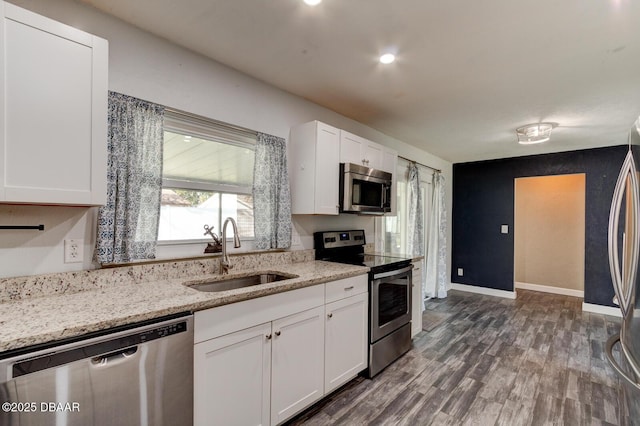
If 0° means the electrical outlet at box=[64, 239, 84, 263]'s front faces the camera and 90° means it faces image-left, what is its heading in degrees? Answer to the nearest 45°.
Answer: approximately 0°

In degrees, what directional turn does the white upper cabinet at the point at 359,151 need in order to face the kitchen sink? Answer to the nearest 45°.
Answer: approximately 90° to its right

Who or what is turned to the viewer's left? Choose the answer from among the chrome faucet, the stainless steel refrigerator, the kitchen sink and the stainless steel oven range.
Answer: the stainless steel refrigerator

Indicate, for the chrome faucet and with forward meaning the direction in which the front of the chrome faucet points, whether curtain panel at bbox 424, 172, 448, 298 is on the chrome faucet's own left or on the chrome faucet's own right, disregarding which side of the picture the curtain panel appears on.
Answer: on the chrome faucet's own left

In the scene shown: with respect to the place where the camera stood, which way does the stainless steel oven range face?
facing the viewer and to the right of the viewer

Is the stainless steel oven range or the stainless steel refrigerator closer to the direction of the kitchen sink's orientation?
the stainless steel refrigerator

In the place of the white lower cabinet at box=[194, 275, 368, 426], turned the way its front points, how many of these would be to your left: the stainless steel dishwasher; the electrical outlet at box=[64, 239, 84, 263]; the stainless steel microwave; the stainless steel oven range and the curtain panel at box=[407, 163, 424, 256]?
3

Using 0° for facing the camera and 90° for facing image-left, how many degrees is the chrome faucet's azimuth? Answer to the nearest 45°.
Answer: approximately 315°

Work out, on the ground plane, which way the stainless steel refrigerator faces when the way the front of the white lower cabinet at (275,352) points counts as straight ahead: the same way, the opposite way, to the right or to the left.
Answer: the opposite way

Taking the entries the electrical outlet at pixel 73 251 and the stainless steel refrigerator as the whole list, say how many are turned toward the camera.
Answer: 1

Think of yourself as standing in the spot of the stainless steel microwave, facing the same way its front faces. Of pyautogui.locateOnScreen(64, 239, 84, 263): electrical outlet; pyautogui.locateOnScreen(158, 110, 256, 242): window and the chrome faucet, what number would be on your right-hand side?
3

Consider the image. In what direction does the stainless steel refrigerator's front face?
to the viewer's left
